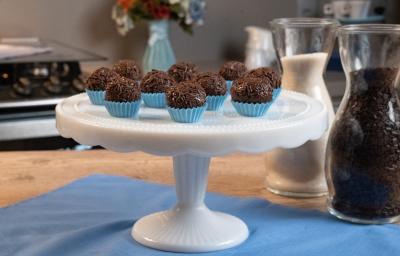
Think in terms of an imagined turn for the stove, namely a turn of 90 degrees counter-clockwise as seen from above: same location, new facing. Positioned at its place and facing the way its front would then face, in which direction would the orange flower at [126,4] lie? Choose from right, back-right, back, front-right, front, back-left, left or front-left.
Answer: front-left

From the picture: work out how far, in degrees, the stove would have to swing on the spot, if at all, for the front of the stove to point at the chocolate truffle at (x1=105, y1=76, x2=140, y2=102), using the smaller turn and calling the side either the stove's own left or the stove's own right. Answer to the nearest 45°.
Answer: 0° — it already faces it

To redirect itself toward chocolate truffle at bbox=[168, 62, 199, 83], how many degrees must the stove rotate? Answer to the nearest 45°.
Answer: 0° — it already faces it

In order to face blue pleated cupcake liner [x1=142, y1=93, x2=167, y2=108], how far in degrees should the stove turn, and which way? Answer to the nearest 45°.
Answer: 0° — it already faces it

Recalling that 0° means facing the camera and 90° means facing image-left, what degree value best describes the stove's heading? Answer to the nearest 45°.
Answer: approximately 0°

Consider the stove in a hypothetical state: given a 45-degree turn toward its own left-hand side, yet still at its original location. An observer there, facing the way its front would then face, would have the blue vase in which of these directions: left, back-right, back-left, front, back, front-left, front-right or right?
left

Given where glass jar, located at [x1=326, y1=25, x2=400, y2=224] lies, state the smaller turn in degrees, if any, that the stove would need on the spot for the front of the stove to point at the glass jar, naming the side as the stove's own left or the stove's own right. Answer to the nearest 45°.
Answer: approximately 45° to the stove's own left
